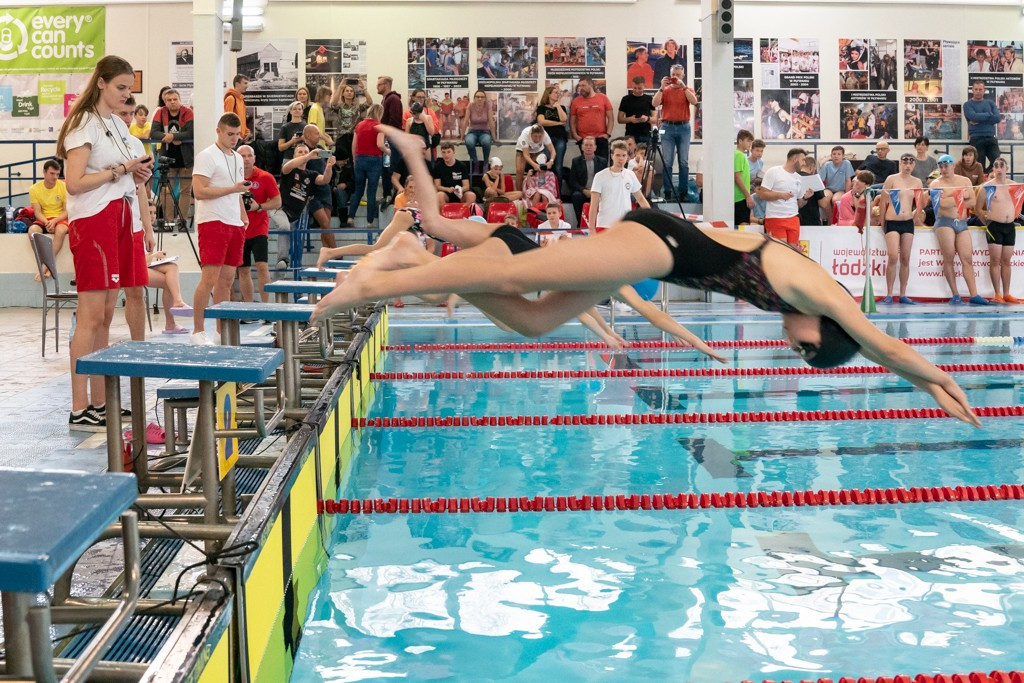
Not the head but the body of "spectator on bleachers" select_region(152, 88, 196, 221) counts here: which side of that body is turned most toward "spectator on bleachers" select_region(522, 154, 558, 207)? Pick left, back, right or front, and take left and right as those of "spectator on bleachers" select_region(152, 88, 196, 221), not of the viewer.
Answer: left

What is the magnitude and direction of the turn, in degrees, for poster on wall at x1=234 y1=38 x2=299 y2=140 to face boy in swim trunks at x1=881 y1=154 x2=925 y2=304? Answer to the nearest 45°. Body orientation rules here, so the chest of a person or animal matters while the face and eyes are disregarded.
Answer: approximately 45° to its left

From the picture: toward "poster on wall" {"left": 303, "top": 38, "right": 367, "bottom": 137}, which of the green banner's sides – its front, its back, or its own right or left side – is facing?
left

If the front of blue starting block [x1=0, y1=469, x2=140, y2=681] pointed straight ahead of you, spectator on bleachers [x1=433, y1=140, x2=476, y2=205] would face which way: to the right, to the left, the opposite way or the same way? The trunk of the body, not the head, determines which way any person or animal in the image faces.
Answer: to the right
